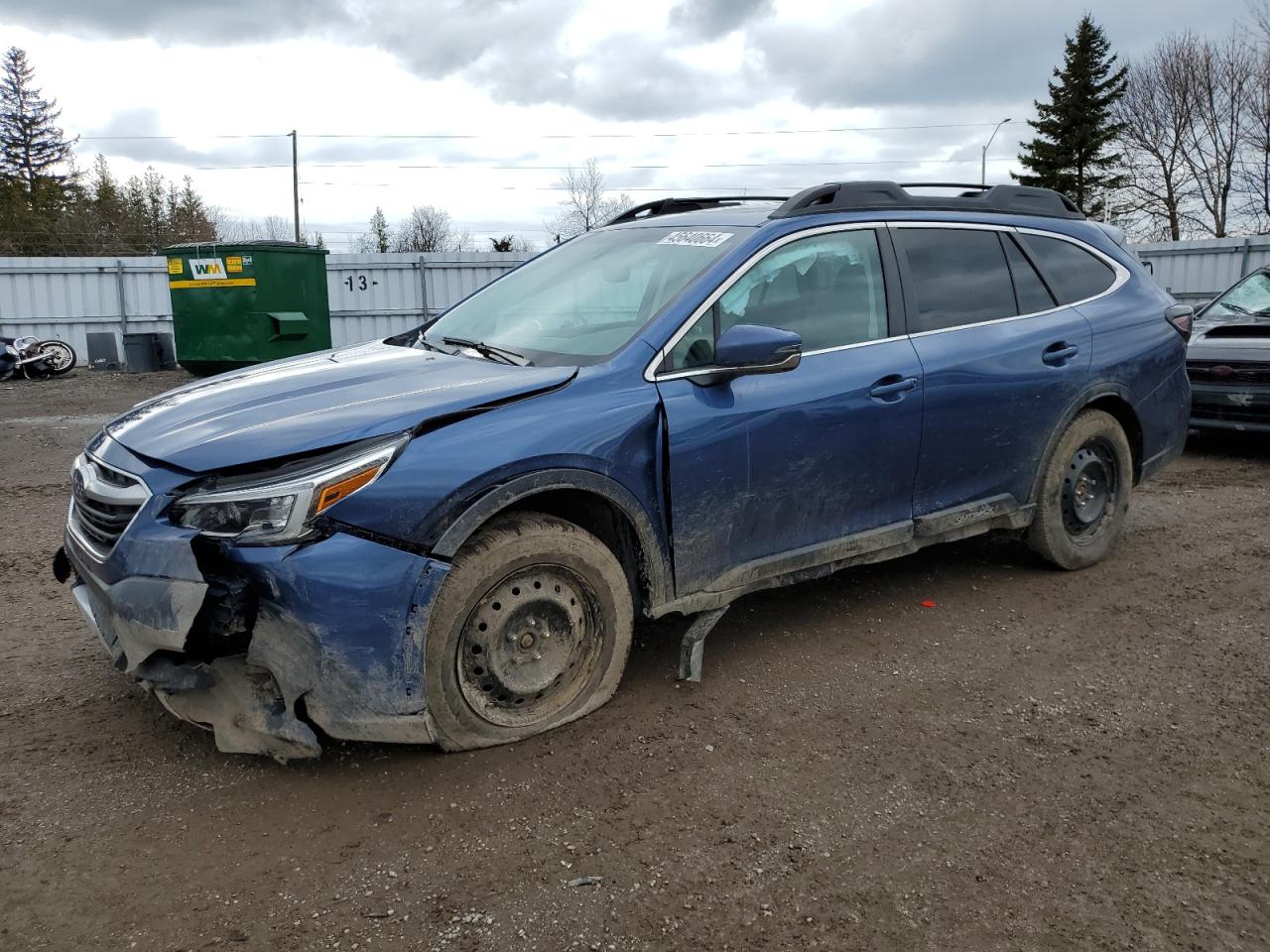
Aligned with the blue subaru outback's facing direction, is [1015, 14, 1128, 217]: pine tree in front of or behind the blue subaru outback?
behind

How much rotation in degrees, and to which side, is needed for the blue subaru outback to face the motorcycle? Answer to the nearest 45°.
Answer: approximately 90° to its right

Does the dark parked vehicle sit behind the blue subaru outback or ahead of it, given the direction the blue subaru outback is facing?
behind

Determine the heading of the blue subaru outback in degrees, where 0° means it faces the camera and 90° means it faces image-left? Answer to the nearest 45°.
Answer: approximately 45°
